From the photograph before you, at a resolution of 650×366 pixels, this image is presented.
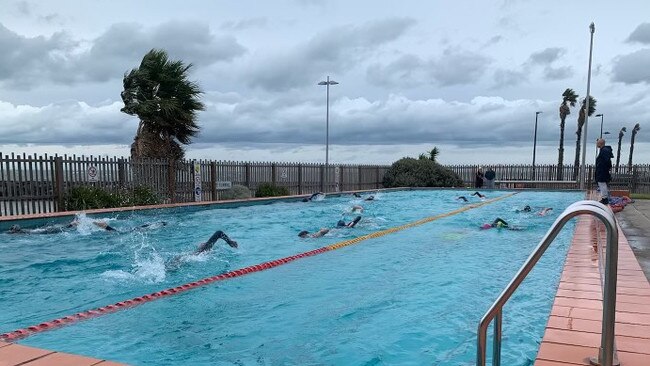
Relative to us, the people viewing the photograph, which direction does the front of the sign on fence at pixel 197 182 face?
facing the viewer and to the right of the viewer

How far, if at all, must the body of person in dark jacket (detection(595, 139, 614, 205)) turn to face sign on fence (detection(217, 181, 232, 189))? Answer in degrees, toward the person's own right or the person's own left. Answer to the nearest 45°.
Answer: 0° — they already face it

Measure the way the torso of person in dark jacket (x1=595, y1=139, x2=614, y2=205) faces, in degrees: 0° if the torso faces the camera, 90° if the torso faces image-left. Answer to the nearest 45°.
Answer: approximately 90°

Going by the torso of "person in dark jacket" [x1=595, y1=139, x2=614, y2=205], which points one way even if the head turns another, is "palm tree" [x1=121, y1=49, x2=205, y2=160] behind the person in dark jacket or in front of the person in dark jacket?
in front

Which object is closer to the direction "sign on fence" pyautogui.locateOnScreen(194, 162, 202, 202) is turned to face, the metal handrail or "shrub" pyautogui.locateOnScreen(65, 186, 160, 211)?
the metal handrail

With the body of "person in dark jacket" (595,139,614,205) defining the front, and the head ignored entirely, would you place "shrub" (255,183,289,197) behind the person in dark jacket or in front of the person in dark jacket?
in front

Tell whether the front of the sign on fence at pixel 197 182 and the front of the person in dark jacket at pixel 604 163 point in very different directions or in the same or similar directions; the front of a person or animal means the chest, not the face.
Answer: very different directions

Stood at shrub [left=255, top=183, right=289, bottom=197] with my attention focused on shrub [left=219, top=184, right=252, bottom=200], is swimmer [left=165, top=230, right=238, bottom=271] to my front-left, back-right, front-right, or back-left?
front-left

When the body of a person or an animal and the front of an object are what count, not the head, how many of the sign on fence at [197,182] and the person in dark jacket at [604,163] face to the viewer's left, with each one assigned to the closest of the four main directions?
1
